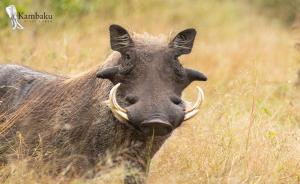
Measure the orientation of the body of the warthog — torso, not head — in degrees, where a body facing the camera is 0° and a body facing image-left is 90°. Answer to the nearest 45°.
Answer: approximately 315°
